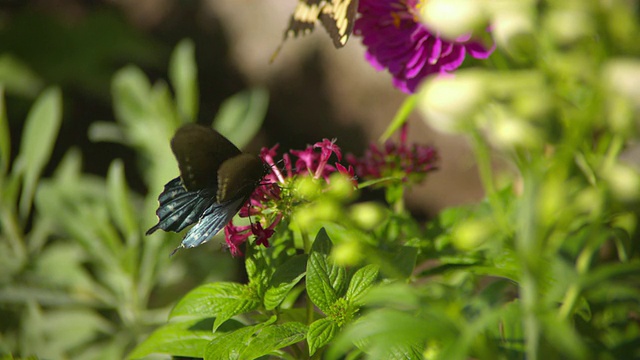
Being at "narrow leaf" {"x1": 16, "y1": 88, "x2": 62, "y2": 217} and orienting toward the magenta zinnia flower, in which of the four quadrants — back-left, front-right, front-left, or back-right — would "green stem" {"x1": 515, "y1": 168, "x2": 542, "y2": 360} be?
front-right

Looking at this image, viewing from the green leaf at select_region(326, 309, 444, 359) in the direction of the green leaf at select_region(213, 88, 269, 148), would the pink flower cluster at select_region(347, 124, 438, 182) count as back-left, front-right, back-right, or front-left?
front-right

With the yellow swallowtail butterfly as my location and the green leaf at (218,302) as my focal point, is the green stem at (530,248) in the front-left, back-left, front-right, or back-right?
front-left

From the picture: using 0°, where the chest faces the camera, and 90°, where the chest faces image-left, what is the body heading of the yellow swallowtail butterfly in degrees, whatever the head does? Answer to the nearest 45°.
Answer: approximately 270°
